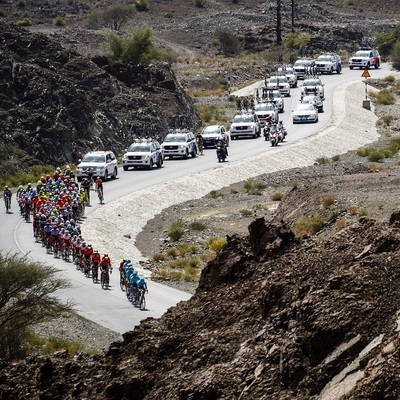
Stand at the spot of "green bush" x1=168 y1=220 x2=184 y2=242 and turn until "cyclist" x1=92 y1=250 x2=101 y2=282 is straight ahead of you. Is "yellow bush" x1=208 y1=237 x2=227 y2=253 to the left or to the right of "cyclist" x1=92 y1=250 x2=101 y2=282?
left

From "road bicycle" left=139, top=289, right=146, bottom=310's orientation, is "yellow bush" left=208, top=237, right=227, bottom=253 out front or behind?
behind

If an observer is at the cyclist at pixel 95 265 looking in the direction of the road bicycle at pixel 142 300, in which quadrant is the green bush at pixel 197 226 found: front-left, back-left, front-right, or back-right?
back-left

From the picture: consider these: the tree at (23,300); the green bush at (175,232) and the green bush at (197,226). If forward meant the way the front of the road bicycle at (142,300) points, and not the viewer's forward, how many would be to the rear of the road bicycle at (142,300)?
2

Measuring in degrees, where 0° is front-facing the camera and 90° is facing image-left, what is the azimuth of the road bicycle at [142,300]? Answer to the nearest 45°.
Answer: approximately 0°

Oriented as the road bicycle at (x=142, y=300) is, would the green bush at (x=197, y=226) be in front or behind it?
behind

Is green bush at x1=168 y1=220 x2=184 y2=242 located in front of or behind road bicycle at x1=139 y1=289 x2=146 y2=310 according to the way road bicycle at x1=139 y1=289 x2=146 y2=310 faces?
behind

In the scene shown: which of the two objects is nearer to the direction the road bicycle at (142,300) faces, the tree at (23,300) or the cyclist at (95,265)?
the tree

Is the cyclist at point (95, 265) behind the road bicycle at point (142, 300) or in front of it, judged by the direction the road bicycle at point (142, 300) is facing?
behind
